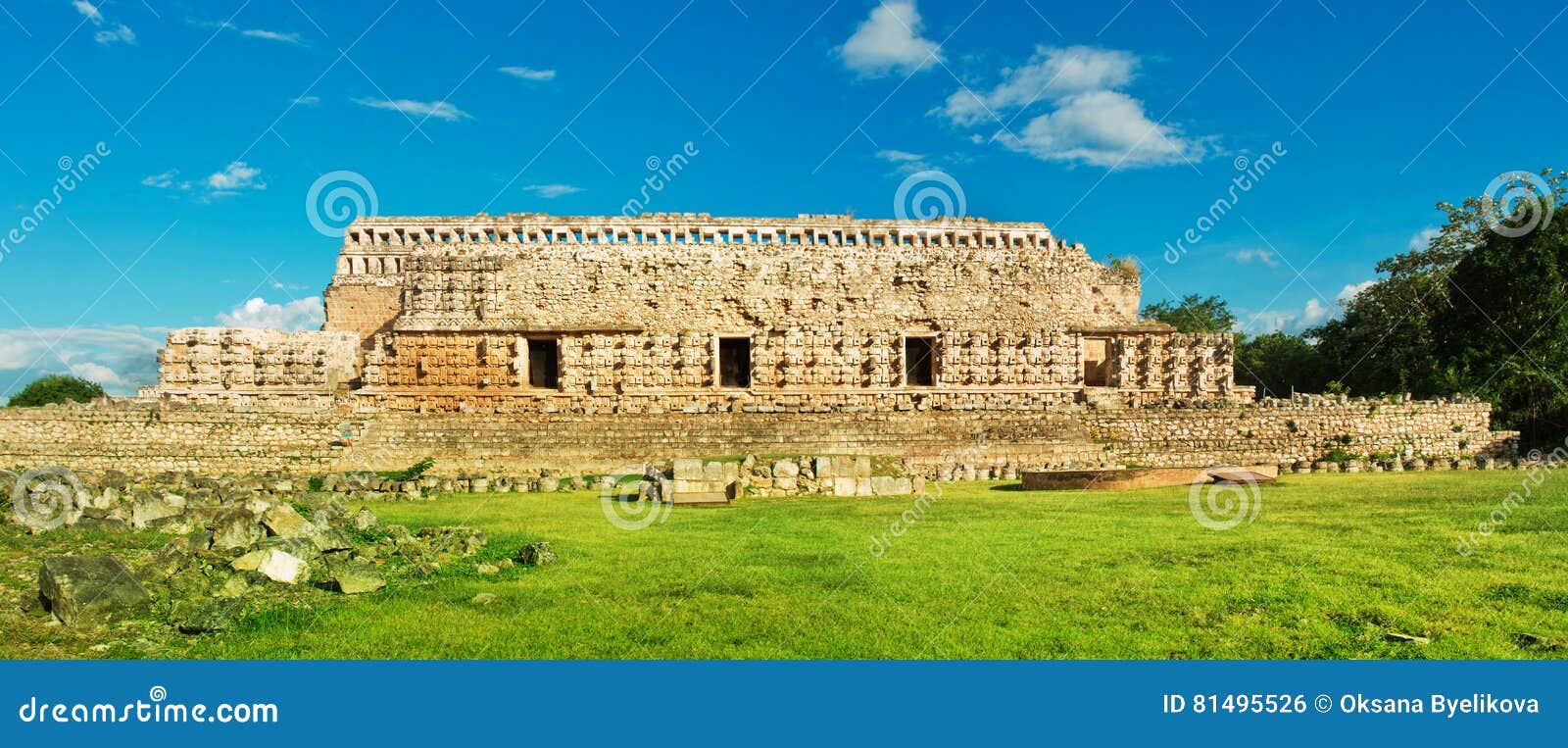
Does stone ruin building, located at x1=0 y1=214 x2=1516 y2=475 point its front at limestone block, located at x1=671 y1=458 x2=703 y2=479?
yes

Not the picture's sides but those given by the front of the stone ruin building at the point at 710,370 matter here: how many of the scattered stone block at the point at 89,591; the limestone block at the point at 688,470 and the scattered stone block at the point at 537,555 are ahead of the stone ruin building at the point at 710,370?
3

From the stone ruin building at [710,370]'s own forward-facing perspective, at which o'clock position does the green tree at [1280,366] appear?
The green tree is roughly at 8 o'clock from the stone ruin building.

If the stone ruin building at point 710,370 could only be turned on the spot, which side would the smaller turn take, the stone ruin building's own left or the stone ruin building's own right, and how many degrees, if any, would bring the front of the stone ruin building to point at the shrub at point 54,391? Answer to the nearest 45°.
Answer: approximately 135° to the stone ruin building's own right

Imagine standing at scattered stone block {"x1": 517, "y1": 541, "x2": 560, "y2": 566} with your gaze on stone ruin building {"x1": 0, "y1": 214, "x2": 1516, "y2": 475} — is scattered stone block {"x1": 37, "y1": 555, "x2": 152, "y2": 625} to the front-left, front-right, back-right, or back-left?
back-left

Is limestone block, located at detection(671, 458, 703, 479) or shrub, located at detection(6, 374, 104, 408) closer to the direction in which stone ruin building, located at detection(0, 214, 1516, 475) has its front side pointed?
the limestone block

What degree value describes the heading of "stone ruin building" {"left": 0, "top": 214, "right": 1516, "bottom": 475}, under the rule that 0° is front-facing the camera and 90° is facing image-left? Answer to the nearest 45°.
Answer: approximately 0°

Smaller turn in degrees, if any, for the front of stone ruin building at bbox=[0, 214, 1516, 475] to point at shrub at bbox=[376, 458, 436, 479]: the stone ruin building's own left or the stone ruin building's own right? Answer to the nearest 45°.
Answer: approximately 45° to the stone ruin building's own right
